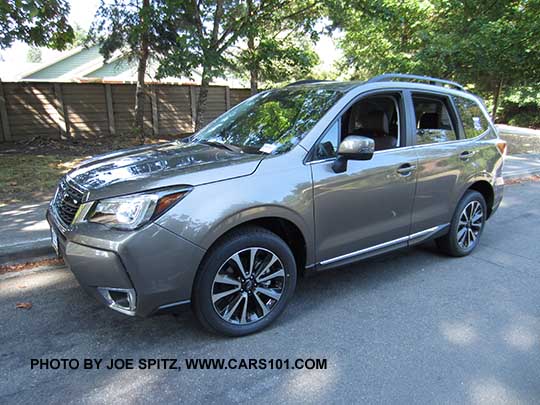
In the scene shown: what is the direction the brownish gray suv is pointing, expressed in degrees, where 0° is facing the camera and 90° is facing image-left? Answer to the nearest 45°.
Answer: approximately 45°

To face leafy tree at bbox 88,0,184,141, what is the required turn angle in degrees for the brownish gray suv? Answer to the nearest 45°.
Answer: approximately 90° to its right

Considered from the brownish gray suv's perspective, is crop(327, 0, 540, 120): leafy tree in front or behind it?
behind

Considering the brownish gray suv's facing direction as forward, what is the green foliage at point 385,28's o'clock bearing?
The green foliage is roughly at 5 o'clock from the brownish gray suv.

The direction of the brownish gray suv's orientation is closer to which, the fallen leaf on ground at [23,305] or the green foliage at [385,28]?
the fallen leaf on ground

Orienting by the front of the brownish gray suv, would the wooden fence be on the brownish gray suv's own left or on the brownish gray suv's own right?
on the brownish gray suv's own right

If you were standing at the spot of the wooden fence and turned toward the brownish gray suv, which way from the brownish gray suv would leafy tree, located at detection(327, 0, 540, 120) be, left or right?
left

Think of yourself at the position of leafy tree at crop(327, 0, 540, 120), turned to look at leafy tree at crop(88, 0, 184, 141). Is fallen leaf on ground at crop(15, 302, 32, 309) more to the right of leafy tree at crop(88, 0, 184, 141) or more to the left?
left

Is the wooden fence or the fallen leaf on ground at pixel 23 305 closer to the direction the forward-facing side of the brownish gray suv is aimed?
the fallen leaf on ground

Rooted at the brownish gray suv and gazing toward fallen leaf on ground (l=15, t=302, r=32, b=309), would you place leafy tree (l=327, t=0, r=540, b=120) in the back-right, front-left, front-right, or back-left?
back-right

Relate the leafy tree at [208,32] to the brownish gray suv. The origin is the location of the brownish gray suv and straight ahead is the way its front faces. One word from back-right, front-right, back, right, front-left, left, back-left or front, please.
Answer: back-right
